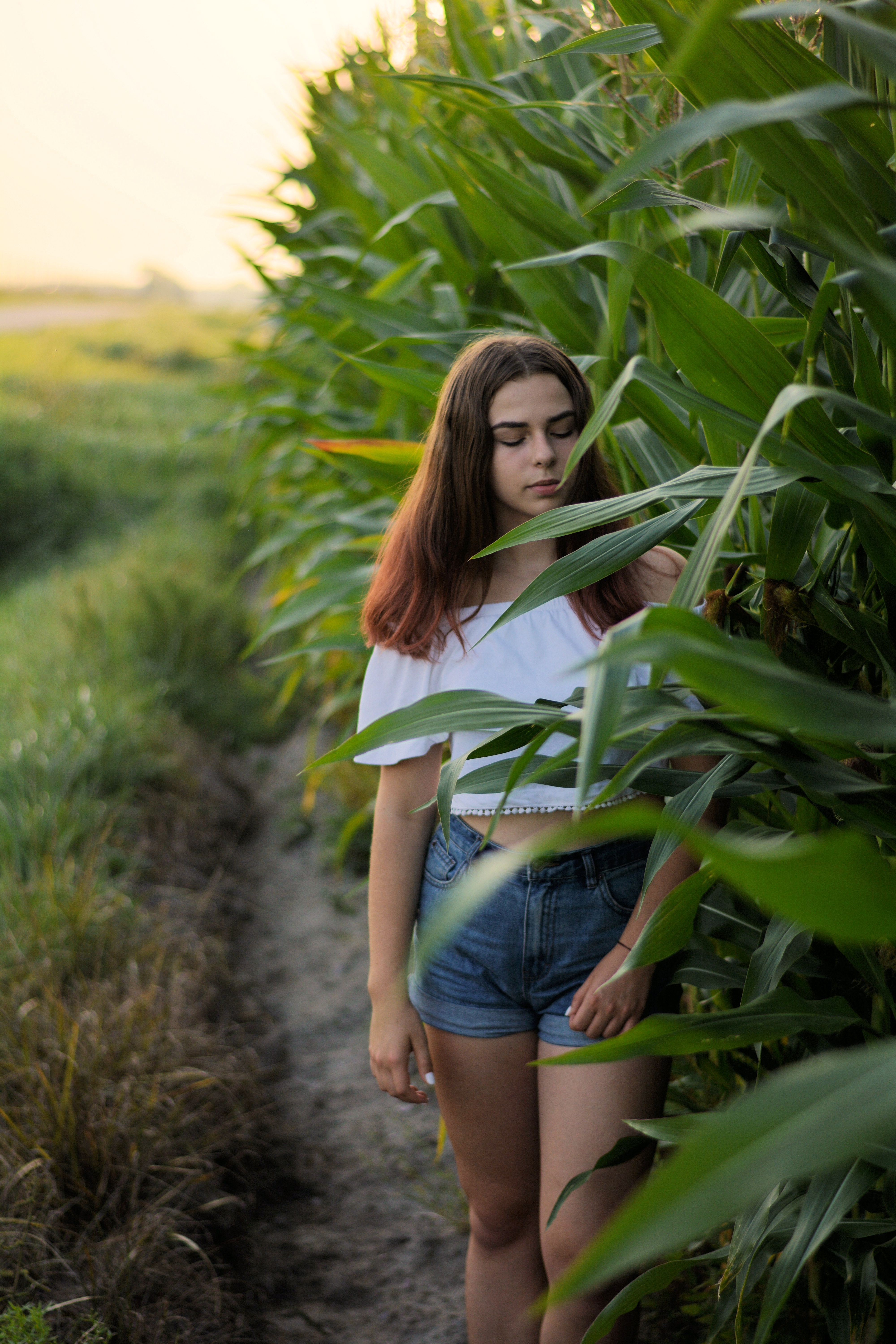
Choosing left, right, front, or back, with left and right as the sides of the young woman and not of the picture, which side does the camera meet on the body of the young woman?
front
